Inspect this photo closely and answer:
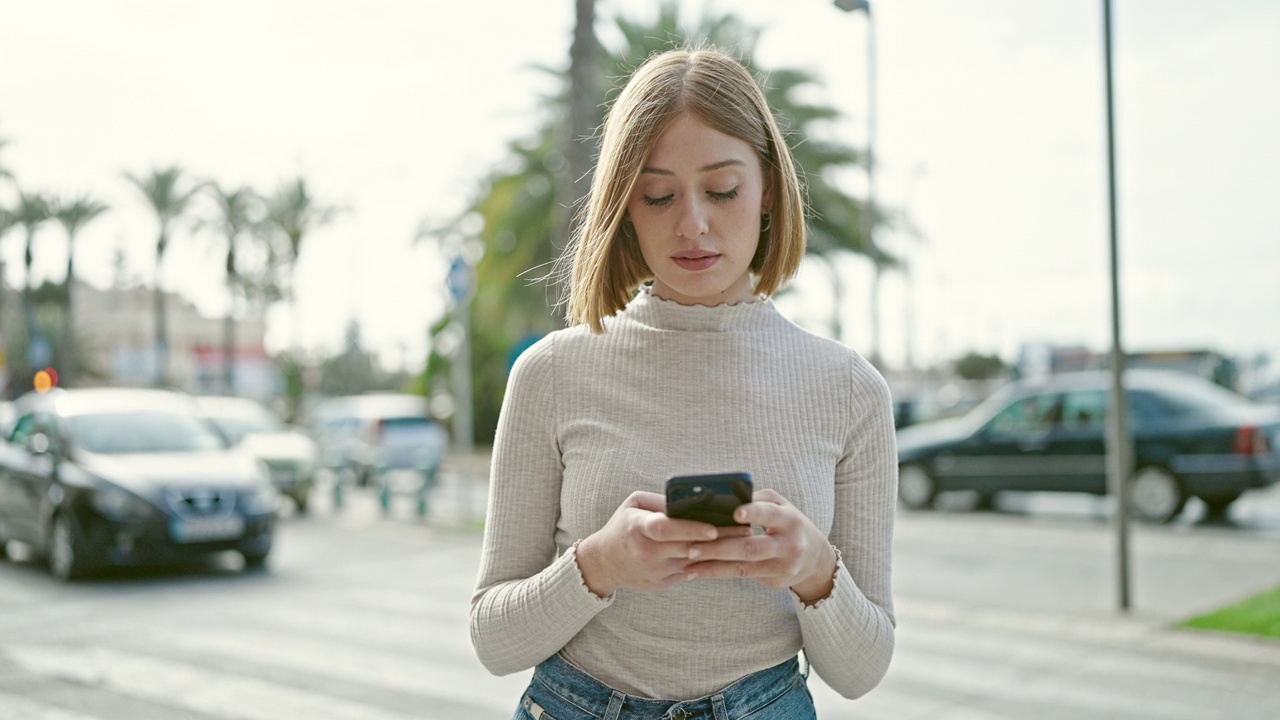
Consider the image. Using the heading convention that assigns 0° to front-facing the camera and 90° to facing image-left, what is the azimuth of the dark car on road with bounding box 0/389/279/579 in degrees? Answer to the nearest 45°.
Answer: approximately 315°

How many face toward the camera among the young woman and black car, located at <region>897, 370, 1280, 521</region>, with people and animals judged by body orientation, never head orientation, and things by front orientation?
1

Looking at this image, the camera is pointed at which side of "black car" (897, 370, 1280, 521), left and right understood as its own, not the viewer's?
left

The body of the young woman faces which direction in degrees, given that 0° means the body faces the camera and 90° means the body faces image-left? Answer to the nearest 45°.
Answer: approximately 0°

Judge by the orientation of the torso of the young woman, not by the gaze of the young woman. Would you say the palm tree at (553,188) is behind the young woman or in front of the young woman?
behind

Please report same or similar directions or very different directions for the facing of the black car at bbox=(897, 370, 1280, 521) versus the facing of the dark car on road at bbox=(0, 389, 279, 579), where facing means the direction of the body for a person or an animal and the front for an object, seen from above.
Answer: very different directions

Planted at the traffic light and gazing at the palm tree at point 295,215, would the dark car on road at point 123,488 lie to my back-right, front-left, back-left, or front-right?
back-right

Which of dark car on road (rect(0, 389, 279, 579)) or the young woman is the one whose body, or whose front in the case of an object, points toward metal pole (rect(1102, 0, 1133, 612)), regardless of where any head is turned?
the dark car on road

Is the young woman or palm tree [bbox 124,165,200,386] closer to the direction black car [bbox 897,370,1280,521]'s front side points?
the palm tree
